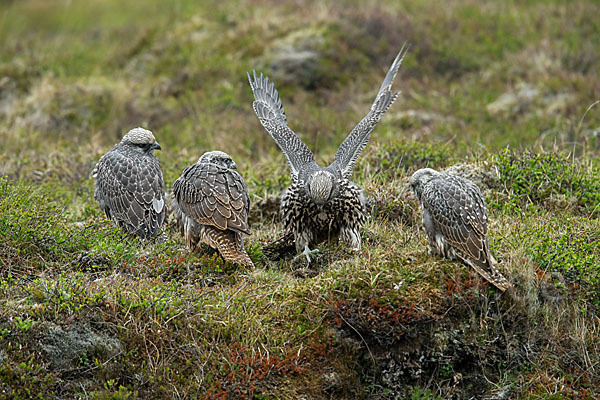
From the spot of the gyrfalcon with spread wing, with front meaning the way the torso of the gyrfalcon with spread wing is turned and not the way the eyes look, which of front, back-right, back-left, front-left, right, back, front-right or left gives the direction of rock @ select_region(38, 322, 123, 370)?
front-right

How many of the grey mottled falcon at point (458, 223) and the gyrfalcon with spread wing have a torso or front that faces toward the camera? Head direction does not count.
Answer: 1

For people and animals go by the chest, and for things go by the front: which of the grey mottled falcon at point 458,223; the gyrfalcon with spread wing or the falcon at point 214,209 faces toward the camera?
the gyrfalcon with spread wing

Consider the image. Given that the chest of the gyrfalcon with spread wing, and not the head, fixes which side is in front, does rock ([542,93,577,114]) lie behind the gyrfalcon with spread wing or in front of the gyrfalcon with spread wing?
behind

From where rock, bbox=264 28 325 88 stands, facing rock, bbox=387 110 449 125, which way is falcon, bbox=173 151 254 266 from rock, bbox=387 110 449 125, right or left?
right

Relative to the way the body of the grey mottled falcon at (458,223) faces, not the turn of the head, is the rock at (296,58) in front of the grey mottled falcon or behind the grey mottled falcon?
in front

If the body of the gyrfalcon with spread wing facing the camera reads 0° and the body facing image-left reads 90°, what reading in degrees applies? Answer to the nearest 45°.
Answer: approximately 0°

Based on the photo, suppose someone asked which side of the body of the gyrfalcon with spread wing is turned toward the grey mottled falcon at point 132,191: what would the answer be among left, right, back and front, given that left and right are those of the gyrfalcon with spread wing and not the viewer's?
right

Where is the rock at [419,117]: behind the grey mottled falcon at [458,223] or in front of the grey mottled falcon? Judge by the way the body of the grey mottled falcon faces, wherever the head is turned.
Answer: in front

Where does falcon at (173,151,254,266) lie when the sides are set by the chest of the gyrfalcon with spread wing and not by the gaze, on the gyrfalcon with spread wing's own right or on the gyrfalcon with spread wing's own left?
on the gyrfalcon with spread wing's own right

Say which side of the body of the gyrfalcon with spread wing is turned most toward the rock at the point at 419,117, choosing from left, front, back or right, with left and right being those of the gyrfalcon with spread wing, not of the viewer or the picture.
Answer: back

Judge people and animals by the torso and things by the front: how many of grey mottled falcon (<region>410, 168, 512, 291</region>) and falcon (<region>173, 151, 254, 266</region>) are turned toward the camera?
0

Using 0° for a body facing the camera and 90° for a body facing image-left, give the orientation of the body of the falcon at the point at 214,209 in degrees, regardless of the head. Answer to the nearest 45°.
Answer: approximately 135°

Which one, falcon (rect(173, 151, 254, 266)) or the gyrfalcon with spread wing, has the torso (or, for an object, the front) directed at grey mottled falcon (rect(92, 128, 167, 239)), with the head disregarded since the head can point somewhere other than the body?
the falcon

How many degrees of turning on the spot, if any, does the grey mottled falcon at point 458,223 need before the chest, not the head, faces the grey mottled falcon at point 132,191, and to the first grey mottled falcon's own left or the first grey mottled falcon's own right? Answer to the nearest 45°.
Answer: approximately 45° to the first grey mottled falcon's own left
